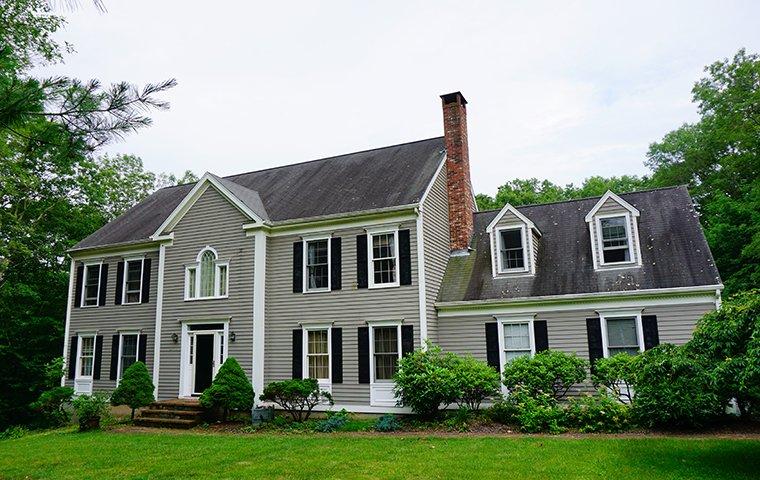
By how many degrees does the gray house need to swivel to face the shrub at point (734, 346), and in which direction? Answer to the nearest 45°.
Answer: approximately 90° to its left

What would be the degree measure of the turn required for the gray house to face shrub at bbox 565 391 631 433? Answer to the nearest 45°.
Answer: approximately 90° to its left

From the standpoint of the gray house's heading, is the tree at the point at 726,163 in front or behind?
behind

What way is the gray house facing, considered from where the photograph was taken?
facing the viewer and to the left of the viewer

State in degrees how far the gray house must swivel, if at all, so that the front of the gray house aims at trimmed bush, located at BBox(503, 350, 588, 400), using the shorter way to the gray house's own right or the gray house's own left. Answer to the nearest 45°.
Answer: approximately 90° to the gray house's own left

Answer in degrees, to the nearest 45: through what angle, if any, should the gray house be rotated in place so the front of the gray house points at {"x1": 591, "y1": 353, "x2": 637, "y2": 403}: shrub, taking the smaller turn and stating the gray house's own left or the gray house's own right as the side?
approximately 90° to the gray house's own left

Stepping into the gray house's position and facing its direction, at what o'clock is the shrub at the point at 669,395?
The shrub is roughly at 9 o'clock from the gray house.
